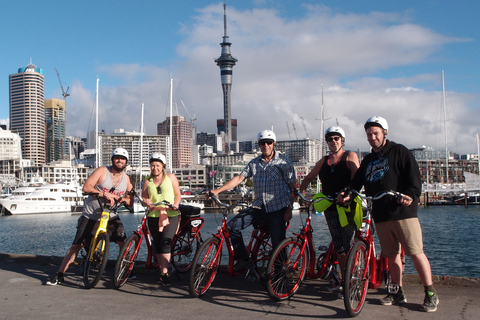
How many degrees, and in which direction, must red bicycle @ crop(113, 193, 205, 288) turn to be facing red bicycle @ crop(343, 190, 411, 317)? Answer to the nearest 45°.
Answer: approximately 90° to its left

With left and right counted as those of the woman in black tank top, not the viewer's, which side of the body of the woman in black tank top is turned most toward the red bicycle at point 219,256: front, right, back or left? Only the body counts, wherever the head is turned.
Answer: right

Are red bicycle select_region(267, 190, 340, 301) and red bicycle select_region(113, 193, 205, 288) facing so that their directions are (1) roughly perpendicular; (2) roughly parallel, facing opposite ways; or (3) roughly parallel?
roughly parallel

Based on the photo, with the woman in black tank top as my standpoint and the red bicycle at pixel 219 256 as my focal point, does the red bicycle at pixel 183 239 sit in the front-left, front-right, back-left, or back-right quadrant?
front-right

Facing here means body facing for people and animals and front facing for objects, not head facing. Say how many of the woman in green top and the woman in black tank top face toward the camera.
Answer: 2

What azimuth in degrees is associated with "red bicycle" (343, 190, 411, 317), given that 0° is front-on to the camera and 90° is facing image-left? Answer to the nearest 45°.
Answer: approximately 45°

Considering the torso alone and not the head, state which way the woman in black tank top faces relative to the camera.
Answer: toward the camera

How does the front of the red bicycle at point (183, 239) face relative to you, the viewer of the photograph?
facing the viewer and to the left of the viewer

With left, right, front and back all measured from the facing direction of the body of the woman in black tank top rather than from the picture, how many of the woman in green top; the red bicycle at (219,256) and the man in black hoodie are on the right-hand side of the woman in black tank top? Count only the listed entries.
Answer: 2

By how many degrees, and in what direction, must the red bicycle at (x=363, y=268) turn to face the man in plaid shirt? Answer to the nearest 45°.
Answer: approximately 90° to its right

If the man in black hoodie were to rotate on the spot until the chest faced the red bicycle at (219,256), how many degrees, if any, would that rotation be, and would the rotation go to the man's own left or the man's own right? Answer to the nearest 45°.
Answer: approximately 45° to the man's own right

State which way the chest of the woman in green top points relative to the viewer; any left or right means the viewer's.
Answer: facing the viewer

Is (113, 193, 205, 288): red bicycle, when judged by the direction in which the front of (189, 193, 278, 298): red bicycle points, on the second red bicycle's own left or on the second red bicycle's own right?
on the second red bicycle's own right
